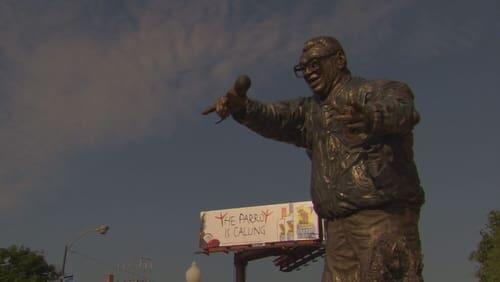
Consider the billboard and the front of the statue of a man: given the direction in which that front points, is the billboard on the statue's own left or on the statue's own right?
on the statue's own right

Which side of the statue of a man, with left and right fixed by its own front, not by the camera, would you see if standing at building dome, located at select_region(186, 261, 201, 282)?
right

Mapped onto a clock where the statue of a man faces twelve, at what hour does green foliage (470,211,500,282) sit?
The green foliage is roughly at 5 o'clock from the statue of a man.

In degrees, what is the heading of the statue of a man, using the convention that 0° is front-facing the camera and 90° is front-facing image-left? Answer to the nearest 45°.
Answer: approximately 45°
